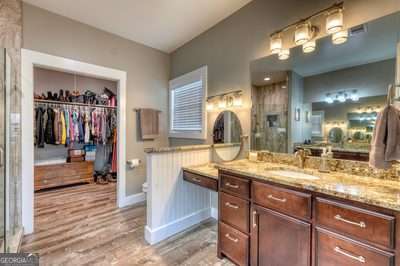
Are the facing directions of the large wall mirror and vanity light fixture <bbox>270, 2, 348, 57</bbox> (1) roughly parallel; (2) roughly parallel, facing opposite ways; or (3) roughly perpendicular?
roughly parallel

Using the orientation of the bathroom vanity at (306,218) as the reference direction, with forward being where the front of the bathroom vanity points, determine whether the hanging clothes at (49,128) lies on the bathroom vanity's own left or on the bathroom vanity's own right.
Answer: on the bathroom vanity's own right

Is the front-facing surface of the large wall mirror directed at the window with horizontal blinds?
no

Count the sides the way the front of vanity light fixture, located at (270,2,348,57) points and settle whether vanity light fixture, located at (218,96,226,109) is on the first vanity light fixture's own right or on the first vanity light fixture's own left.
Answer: on the first vanity light fixture's own right

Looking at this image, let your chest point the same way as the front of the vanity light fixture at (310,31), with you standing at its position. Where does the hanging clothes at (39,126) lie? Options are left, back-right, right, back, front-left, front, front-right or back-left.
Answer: front-right

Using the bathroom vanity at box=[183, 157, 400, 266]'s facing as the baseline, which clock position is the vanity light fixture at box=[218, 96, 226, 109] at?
The vanity light fixture is roughly at 3 o'clock from the bathroom vanity.

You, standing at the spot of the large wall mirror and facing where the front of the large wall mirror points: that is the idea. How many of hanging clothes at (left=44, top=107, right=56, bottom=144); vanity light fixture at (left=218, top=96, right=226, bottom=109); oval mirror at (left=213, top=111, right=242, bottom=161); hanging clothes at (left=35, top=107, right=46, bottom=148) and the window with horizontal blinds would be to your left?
0

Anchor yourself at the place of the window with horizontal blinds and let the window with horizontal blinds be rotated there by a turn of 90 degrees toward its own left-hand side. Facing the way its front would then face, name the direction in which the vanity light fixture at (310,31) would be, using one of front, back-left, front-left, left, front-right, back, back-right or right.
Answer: front

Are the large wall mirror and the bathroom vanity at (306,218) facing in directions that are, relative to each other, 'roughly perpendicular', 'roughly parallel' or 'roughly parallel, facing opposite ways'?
roughly parallel

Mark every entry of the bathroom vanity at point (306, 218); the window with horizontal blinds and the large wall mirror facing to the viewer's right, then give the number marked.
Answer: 0

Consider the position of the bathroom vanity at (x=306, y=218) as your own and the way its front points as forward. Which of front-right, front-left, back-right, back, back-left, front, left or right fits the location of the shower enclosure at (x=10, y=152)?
front-right

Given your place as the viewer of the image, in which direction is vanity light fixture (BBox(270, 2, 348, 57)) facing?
facing the viewer and to the left of the viewer

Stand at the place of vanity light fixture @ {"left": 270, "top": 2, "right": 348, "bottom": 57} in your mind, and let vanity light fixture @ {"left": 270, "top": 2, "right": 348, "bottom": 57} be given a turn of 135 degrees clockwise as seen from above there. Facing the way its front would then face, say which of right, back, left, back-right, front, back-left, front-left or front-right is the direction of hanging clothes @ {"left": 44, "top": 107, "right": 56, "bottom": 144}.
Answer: left

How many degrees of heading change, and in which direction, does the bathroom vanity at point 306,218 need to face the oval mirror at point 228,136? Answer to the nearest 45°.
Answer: approximately 90° to its right
